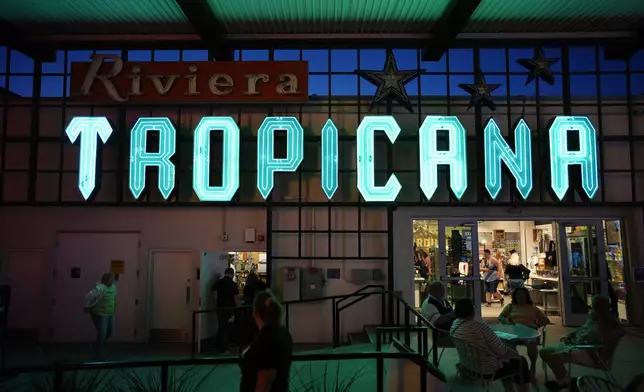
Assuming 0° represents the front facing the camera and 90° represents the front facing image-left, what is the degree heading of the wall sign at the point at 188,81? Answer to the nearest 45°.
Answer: approximately 0°

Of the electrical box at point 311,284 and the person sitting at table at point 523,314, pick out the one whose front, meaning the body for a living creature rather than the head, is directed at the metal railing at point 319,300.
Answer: the electrical box

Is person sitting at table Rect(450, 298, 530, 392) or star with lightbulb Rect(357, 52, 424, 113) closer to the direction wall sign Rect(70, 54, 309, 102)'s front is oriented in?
the person sitting at table

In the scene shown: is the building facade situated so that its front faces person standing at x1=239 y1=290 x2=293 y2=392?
yes

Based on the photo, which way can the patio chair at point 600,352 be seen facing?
to the viewer's left
